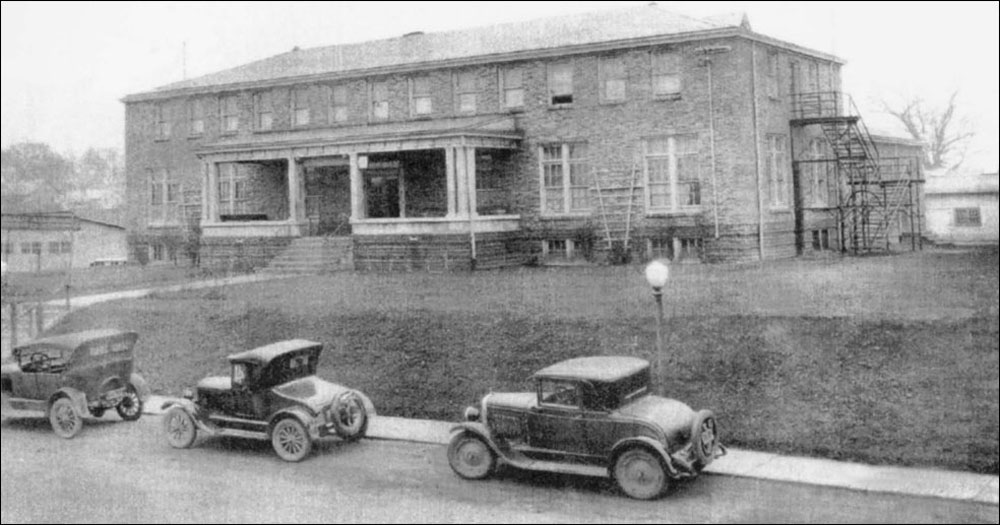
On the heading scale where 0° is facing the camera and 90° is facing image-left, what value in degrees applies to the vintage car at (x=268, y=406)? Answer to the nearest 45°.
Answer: approximately 135°

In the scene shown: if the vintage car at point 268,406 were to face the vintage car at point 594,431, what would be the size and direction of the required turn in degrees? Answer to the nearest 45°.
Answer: approximately 180°

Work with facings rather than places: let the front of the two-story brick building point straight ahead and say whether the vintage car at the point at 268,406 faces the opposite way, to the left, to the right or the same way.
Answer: to the right

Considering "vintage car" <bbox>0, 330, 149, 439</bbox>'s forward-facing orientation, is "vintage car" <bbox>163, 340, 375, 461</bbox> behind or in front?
behind

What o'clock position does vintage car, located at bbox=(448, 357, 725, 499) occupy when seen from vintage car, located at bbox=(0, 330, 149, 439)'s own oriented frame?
vintage car, located at bbox=(448, 357, 725, 499) is roughly at 6 o'clock from vintage car, located at bbox=(0, 330, 149, 439).

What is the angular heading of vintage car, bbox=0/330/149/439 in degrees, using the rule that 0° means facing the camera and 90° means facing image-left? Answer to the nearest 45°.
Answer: approximately 135°

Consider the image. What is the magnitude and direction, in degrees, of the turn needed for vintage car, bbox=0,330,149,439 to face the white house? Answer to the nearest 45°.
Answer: approximately 135° to its right

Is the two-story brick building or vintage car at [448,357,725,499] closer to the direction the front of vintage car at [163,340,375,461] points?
the two-story brick building

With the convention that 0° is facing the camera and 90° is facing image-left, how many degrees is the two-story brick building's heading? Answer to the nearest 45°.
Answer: approximately 45°
